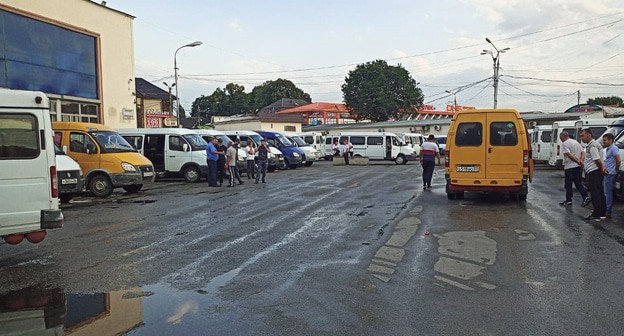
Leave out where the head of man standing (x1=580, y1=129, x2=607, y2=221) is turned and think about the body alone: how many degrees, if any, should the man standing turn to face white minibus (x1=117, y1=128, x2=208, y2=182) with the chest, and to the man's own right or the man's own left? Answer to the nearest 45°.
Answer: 0° — they already face it

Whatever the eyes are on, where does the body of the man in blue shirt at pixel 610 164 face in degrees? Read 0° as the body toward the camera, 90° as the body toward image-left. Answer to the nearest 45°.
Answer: approximately 90°

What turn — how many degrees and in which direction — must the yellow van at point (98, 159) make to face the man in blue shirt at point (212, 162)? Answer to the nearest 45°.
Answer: approximately 45° to its left

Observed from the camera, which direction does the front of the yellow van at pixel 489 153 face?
facing away from the viewer

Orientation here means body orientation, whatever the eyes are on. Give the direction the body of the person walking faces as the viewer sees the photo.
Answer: away from the camera

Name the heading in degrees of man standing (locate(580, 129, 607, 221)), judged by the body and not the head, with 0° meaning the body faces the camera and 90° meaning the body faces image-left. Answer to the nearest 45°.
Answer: approximately 90°

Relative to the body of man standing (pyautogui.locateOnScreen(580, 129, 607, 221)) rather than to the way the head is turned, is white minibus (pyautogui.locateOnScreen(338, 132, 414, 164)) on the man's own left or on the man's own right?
on the man's own right
